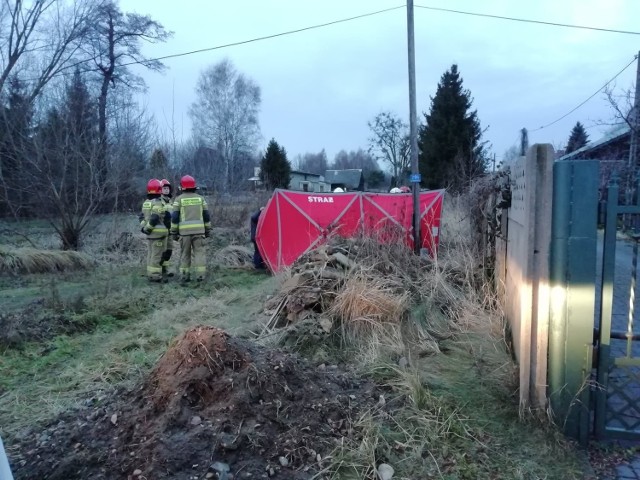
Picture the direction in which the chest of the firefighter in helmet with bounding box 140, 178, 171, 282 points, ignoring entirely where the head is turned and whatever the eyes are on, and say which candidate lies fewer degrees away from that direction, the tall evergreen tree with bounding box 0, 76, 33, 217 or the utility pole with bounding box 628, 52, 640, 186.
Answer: the utility pole

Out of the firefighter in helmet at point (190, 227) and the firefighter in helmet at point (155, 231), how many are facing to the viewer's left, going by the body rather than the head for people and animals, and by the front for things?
0
